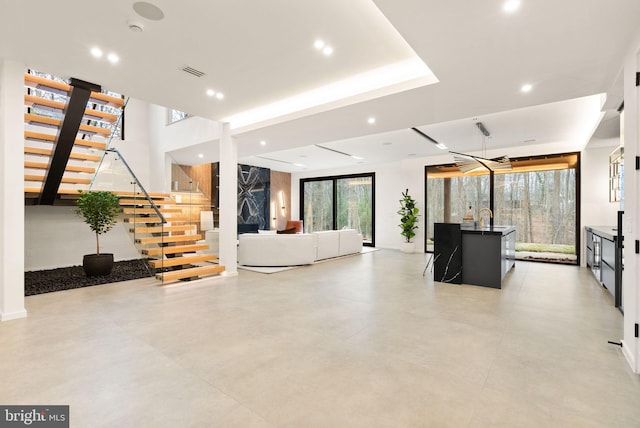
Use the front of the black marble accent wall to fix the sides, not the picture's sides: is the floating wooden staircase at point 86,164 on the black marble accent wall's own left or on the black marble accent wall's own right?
on the black marble accent wall's own right

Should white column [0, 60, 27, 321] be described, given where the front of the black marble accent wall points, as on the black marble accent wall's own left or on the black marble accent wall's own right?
on the black marble accent wall's own right

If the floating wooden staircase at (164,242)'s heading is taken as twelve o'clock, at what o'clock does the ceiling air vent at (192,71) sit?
The ceiling air vent is roughly at 1 o'clock from the floating wooden staircase.

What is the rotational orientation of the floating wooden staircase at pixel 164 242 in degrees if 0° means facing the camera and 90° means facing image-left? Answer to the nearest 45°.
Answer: approximately 315°

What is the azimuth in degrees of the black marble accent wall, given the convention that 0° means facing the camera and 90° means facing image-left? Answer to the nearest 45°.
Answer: approximately 315°

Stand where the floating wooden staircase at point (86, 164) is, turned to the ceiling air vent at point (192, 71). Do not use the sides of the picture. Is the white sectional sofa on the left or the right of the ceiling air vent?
left

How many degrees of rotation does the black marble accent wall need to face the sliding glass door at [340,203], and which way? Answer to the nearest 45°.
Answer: approximately 45° to its left

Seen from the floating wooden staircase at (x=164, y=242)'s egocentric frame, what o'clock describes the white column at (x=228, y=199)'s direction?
The white column is roughly at 11 o'clock from the floating wooden staircase.

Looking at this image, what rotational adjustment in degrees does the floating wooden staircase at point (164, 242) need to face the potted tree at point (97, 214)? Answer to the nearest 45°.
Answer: approximately 135° to its right
